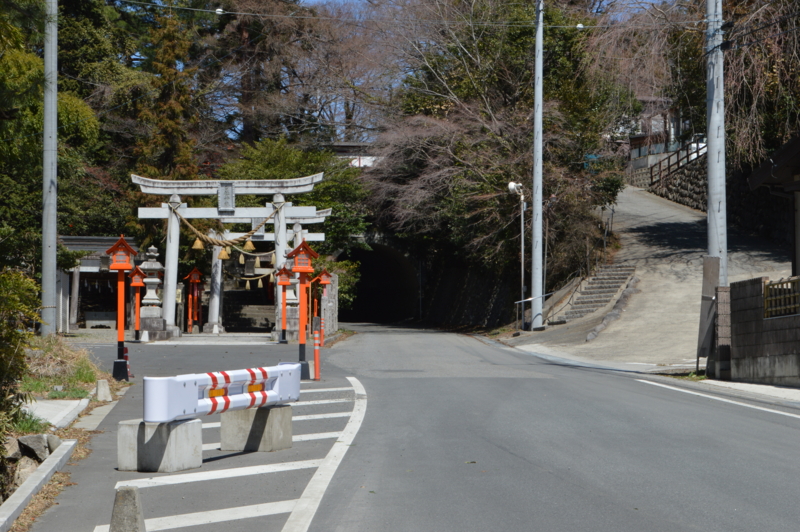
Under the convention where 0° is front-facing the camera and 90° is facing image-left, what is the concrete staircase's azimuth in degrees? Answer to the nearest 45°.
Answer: approximately 45°

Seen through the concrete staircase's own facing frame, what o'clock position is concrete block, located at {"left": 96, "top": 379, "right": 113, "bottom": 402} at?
The concrete block is roughly at 11 o'clock from the concrete staircase.

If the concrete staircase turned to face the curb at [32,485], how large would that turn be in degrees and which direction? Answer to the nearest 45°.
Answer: approximately 45° to its left

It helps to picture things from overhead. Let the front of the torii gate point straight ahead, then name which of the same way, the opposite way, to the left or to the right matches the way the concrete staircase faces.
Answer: to the right

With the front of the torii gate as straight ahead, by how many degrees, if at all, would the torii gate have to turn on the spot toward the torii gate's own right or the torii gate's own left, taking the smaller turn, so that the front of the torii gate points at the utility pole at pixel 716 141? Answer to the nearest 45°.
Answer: approximately 45° to the torii gate's own left

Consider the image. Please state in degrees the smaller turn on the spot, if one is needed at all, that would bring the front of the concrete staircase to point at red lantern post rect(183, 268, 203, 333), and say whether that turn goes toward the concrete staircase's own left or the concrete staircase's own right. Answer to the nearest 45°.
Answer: approximately 45° to the concrete staircase's own right

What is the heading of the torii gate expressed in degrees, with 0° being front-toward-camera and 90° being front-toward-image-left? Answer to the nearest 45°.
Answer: approximately 0°

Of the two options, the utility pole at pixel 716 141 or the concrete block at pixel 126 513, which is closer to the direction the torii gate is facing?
the concrete block
